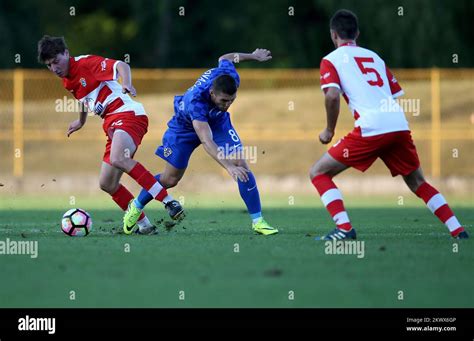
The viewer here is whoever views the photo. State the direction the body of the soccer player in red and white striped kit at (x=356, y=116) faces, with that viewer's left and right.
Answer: facing away from the viewer and to the left of the viewer
